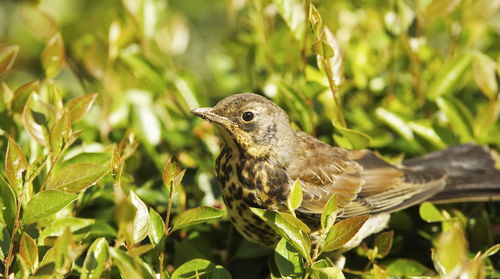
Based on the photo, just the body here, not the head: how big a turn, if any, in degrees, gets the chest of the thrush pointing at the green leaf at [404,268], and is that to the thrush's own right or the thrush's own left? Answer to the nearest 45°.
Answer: approximately 135° to the thrush's own left

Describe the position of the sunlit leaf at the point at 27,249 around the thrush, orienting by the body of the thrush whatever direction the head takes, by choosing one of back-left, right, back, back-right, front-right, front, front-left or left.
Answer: front-left

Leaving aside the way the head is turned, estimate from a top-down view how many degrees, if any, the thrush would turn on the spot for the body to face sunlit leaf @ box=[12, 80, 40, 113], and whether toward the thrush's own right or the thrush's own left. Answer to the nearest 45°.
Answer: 0° — it already faces it

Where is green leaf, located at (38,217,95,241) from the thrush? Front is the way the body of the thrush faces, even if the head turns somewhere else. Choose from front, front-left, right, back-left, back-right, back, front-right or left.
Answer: front-left

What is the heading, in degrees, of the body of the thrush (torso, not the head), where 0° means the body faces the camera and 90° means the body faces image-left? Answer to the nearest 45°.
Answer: approximately 90°

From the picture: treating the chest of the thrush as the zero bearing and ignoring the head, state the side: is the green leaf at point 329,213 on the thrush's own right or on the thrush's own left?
on the thrush's own left

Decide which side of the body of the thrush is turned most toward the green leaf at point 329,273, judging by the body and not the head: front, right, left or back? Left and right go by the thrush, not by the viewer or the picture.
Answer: left
